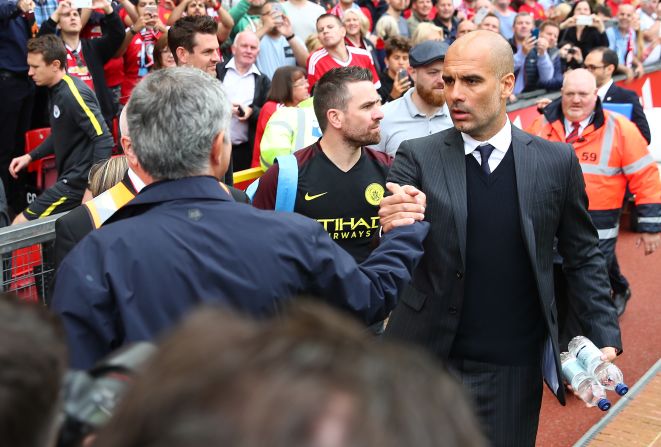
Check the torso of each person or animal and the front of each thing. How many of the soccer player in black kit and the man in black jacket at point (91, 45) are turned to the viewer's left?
0

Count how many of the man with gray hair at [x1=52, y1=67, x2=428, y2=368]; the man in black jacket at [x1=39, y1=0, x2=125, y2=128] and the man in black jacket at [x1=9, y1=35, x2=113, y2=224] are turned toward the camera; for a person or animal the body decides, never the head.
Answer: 1

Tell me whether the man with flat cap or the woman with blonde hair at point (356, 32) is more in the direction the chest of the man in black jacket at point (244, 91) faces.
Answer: the man with flat cap

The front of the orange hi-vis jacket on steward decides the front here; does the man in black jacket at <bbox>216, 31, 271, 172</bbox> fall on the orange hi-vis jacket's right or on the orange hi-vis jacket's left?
on the orange hi-vis jacket's right

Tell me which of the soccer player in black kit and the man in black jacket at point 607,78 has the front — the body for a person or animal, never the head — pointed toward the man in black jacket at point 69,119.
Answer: the man in black jacket at point 607,78

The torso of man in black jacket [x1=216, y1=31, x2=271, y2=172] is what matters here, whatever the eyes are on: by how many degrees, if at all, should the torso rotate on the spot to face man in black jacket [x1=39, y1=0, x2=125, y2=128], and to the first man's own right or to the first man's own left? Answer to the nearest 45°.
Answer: approximately 90° to the first man's own right

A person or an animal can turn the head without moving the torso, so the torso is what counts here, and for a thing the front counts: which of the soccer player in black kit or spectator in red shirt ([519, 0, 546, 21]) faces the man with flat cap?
the spectator in red shirt

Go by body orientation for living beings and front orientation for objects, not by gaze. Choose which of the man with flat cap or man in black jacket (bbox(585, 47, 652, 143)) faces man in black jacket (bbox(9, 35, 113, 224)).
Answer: man in black jacket (bbox(585, 47, 652, 143))

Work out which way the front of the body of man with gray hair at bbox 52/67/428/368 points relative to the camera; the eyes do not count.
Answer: away from the camera

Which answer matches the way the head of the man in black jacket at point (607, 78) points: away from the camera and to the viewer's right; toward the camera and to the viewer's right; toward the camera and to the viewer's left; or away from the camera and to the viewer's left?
toward the camera and to the viewer's left
